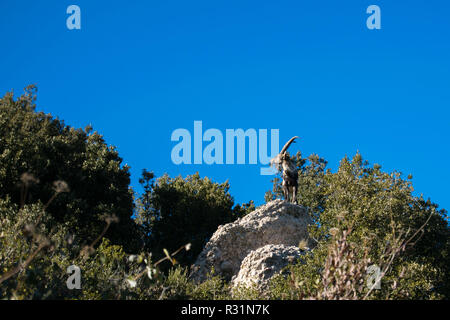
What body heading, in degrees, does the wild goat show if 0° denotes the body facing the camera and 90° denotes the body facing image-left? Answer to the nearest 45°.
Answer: approximately 45°

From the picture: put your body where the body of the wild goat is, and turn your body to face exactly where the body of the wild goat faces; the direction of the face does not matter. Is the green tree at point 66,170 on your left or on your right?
on your right

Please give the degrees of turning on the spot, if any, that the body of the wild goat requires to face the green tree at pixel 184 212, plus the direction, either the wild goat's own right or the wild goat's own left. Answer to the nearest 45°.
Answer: approximately 90° to the wild goat's own right
